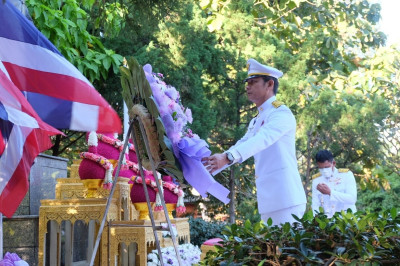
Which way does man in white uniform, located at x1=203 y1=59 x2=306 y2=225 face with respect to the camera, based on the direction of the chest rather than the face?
to the viewer's left

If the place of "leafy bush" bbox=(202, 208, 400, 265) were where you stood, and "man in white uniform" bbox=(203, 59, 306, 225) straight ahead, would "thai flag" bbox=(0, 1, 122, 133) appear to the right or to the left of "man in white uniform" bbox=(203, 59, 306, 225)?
left

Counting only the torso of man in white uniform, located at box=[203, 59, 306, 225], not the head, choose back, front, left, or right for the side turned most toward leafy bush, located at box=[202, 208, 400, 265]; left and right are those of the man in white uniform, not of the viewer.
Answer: left

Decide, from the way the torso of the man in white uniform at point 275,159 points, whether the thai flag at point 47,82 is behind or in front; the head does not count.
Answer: in front

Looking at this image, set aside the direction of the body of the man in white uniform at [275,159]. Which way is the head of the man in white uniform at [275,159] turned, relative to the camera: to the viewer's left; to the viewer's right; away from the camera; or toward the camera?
to the viewer's left

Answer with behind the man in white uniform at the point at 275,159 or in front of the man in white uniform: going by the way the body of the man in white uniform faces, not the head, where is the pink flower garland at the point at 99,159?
in front

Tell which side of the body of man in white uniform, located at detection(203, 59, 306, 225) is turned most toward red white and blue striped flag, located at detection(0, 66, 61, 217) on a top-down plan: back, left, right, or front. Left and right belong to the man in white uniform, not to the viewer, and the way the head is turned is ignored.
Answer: front

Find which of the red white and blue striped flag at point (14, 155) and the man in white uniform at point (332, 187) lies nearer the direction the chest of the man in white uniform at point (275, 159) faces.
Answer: the red white and blue striped flag
